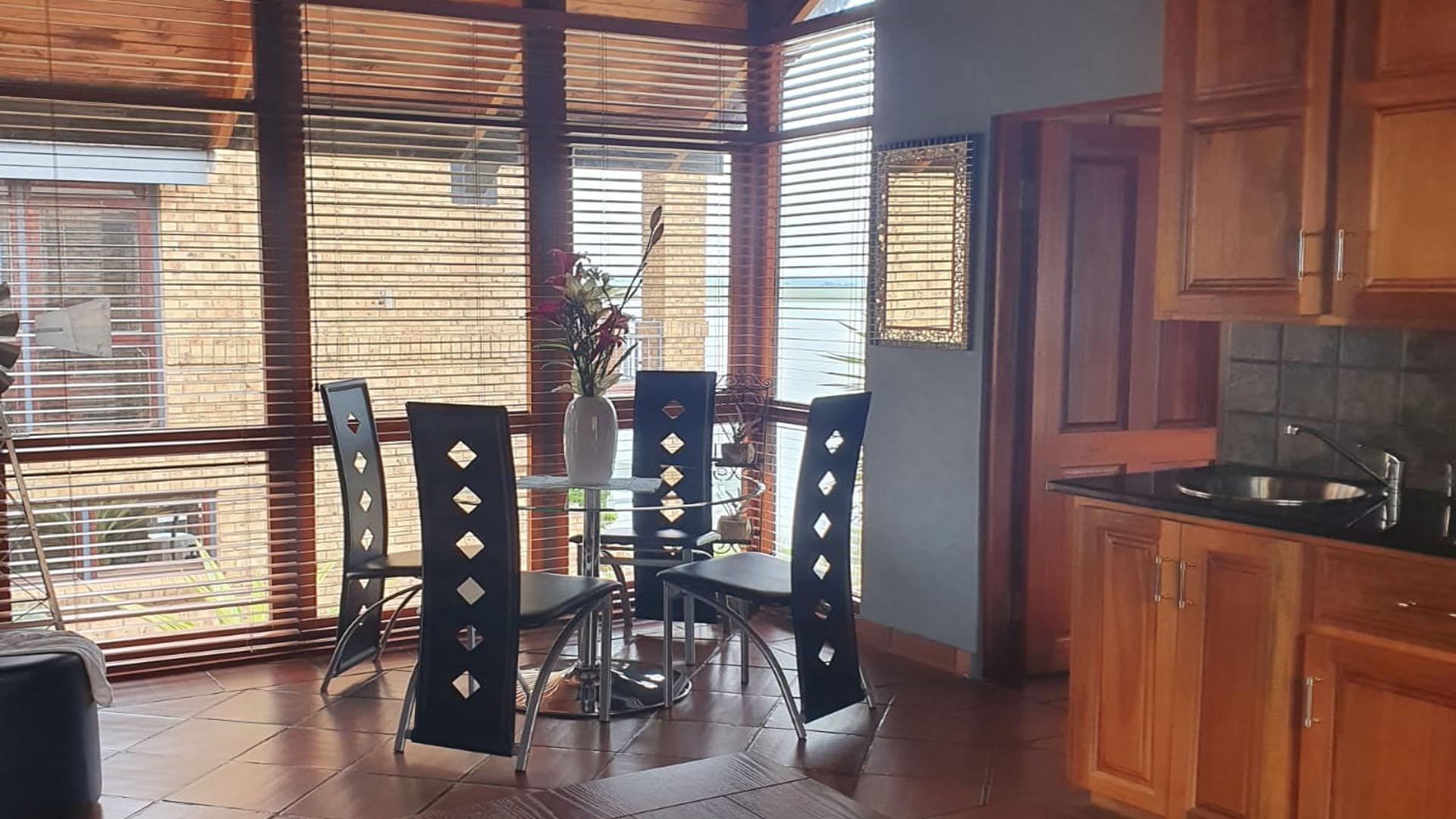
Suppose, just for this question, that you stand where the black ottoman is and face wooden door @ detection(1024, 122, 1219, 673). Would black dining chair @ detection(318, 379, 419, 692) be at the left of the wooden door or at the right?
left

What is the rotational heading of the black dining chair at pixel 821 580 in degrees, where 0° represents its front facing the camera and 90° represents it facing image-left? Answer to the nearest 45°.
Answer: approximately 135°

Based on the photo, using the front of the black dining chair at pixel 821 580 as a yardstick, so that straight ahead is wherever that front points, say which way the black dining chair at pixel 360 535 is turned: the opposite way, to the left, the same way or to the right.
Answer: the opposite way

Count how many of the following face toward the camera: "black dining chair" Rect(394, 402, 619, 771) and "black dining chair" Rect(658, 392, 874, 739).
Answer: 0

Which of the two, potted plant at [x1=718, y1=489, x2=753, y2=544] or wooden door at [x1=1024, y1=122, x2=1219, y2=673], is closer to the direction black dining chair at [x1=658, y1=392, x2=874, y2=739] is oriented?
the potted plant

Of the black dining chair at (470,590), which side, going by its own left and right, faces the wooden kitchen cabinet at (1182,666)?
right

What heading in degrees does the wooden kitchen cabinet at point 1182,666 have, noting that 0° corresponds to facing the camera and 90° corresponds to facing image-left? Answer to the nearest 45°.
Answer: approximately 45°

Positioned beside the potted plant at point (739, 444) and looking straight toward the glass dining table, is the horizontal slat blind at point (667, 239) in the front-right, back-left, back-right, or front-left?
back-right

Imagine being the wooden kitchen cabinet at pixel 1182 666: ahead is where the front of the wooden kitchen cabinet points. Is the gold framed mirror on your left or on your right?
on your right

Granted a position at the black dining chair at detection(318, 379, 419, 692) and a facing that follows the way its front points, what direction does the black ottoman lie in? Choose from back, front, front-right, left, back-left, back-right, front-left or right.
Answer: right

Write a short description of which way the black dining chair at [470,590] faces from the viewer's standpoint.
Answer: facing away from the viewer and to the right of the viewer

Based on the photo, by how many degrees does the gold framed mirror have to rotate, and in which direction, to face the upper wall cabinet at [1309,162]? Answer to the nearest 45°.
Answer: approximately 90° to its left
